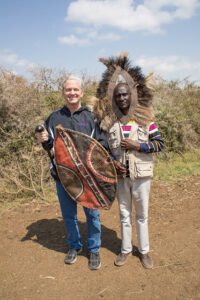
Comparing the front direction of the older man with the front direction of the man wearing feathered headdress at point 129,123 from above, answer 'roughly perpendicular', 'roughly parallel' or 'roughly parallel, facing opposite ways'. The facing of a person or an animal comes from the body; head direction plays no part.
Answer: roughly parallel

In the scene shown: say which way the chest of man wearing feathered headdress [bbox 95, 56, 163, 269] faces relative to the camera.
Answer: toward the camera

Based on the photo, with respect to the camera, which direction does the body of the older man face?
toward the camera

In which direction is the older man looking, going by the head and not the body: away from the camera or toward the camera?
toward the camera

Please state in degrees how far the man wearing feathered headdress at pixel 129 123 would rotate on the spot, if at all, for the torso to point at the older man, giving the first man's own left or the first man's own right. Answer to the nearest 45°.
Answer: approximately 90° to the first man's own right

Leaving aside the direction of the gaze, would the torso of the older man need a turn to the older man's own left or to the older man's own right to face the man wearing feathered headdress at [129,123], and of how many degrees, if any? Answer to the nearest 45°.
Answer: approximately 90° to the older man's own left

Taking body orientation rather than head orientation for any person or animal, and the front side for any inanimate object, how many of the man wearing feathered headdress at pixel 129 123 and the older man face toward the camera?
2
